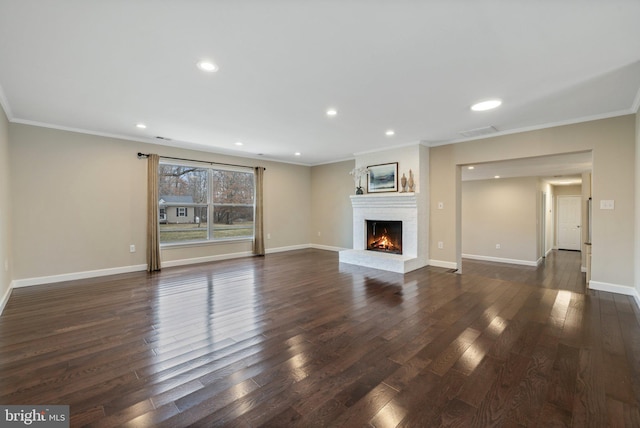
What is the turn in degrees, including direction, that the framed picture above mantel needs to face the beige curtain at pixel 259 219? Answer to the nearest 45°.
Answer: approximately 45° to its right

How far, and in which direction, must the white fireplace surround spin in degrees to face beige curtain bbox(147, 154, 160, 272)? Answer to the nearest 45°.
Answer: approximately 45° to its right

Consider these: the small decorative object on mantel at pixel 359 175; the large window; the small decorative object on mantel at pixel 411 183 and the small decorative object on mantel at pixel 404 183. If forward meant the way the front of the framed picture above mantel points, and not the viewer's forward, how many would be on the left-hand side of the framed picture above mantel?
2

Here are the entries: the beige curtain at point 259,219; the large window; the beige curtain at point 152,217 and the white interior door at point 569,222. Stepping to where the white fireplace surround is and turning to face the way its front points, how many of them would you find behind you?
1

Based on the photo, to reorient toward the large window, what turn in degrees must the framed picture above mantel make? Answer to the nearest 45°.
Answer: approximately 45° to its right

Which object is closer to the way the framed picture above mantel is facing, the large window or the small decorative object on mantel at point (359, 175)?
the large window

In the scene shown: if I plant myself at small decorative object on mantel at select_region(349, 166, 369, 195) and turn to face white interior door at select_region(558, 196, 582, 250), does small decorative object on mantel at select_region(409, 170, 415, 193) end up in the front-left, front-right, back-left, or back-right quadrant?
front-right

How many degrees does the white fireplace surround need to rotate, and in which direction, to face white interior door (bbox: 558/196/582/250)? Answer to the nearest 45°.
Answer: approximately 180°

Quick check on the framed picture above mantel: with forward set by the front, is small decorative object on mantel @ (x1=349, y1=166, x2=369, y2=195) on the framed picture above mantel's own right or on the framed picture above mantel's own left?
on the framed picture above mantel's own right

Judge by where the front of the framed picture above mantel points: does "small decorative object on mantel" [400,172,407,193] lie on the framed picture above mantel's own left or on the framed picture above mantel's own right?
on the framed picture above mantel's own left

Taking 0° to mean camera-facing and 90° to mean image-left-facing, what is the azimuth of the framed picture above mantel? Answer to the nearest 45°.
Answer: approximately 45°

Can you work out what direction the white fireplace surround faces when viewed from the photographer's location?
facing the viewer and to the left of the viewer

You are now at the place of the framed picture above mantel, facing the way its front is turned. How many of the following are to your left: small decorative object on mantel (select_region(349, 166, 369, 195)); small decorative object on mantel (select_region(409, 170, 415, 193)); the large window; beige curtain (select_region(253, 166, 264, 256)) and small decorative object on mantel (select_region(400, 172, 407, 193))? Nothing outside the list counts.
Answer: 2
